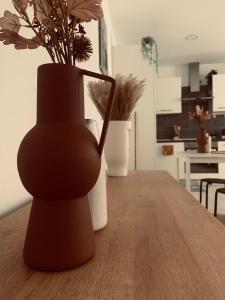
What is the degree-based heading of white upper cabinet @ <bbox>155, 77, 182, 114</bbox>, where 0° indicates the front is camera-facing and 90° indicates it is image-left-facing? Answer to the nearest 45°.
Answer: approximately 0°

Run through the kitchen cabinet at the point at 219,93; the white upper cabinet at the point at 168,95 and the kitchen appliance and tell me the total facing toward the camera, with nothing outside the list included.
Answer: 3

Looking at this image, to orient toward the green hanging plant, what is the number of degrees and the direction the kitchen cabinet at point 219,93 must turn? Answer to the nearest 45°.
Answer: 0° — it already faces it

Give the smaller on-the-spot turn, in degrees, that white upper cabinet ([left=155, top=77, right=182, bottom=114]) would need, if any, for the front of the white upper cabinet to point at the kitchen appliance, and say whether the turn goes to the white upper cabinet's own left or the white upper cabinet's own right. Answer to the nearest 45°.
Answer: approximately 135° to the white upper cabinet's own left

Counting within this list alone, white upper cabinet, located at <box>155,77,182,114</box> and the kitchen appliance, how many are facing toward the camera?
2

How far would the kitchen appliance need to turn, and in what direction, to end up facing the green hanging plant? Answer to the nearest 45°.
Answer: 0° — it already faces it

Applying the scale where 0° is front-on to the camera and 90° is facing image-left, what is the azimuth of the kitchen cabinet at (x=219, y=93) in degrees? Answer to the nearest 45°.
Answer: approximately 0°

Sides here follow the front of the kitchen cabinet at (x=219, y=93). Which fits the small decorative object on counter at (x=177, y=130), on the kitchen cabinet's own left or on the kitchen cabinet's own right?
on the kitchen cabinet's own right

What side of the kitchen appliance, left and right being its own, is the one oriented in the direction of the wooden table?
front

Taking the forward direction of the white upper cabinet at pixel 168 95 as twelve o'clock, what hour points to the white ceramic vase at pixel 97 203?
The white ceramic vase is roughly at 12 o'clock from the white upper cabinet.
